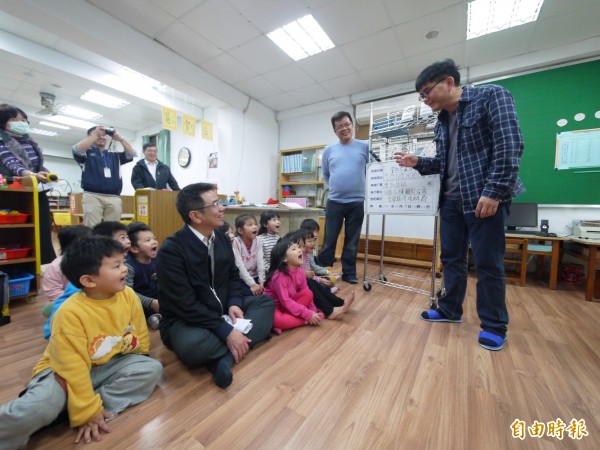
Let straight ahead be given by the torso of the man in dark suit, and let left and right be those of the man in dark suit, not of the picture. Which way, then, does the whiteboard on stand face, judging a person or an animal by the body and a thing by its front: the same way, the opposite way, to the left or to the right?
to the right

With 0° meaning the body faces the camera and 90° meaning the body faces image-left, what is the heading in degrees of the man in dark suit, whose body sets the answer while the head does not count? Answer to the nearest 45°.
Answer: approximately 315°

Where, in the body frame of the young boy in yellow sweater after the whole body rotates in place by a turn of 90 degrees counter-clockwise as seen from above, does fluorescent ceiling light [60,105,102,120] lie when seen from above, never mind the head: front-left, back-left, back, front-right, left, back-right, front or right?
front-left

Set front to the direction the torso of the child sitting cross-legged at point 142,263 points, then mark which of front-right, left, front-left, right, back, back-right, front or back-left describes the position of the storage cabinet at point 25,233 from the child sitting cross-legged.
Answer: back

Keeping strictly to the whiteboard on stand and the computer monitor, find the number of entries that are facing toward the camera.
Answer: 2

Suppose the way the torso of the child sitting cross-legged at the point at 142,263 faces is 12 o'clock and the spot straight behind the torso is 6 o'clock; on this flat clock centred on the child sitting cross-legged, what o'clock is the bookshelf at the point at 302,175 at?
The bookshelf is roughly at 9 o'clock from the child sitting cross-legged.

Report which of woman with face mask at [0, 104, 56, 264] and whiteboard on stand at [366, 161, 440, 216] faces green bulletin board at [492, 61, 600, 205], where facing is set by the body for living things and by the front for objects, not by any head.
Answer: the woman with face mask

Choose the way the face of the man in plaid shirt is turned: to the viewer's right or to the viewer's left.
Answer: to the viewer's left

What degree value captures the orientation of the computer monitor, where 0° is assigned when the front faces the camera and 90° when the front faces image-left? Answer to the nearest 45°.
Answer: approximately 0°

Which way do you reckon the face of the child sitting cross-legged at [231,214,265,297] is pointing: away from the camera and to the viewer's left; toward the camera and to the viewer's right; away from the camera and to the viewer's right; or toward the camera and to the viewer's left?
toward the camera and to the viewer's right

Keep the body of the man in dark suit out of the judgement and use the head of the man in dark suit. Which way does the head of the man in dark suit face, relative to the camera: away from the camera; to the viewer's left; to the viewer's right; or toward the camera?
to the viewer's right

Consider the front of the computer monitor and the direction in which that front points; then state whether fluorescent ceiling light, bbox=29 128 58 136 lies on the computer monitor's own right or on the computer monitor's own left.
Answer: on the computer monitor's own right

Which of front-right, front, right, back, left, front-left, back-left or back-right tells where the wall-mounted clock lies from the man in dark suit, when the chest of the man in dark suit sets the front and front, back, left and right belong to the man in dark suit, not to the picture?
back-left
